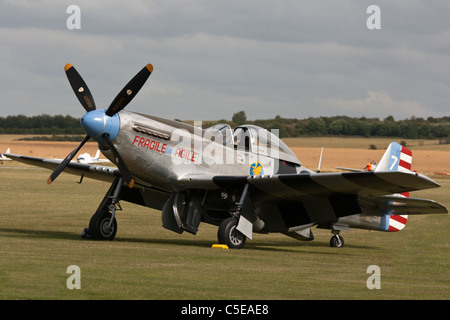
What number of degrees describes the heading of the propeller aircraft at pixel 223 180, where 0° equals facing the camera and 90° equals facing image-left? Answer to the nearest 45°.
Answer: approximately 45°
